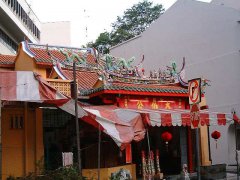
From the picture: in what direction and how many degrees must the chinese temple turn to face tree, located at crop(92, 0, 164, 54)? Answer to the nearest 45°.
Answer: approximately 135° to its left

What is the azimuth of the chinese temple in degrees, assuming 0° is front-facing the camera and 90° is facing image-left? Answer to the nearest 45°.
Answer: approximately 315°
